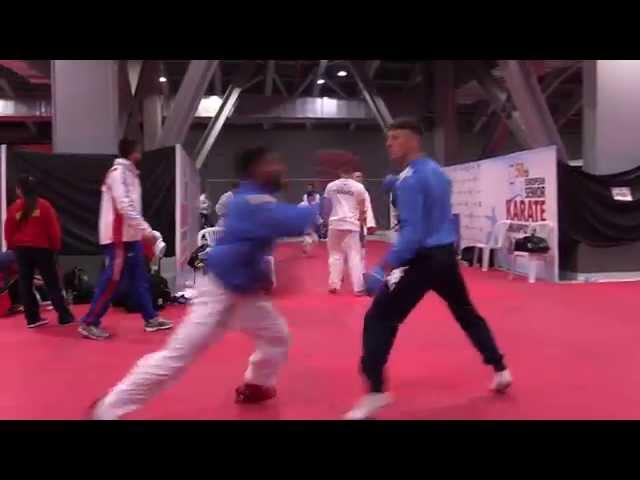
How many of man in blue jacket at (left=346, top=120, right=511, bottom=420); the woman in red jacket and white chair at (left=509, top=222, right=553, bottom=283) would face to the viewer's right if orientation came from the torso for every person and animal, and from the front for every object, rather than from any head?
0

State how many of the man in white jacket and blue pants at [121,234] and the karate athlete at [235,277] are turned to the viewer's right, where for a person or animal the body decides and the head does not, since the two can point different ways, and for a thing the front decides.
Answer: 2

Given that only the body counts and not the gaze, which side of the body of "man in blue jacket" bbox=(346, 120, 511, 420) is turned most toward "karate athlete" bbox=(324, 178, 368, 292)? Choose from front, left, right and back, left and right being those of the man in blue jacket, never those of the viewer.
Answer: right

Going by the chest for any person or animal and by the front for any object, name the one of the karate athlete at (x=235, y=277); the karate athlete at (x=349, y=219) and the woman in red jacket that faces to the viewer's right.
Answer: the karate athlete at (x=235, y=277)

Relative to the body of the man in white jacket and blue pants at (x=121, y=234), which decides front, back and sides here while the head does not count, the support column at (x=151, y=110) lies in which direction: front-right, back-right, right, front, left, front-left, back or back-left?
left

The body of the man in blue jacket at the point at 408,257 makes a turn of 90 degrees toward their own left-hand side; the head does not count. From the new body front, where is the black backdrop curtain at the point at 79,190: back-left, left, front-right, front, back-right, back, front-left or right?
back-right

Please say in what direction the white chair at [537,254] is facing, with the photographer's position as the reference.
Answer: facing the viewer and to the left of the viewer

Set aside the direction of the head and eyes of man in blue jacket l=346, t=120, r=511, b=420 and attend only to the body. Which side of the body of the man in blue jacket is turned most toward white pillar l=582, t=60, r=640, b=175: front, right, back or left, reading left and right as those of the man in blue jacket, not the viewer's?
right

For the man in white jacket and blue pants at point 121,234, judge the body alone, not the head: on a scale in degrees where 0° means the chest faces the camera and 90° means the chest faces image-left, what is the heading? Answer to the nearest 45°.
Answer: approximately 270°

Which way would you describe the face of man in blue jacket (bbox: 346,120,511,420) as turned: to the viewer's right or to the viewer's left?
to the viewer's left

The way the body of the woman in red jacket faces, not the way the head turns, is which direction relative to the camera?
away from the camera

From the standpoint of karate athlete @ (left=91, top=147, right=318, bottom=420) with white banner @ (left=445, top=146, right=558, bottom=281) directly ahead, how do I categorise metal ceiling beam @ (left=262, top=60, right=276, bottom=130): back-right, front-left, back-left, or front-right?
front-left

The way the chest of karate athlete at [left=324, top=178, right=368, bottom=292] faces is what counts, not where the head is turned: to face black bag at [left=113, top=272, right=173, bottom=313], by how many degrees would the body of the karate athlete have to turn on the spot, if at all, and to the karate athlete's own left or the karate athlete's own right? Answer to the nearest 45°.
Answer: approximately 135° to the karate athlete's own left

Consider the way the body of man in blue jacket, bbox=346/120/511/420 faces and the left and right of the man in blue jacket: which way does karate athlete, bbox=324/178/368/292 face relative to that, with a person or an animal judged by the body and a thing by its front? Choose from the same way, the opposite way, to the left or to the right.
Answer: to the right

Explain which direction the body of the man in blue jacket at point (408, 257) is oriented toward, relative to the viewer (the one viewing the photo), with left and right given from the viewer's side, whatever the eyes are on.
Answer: facing to the left of the viewer

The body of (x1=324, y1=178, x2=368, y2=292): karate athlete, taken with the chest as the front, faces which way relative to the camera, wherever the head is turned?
away from the camera

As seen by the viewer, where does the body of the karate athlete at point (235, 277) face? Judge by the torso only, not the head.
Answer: to the viewer's right
